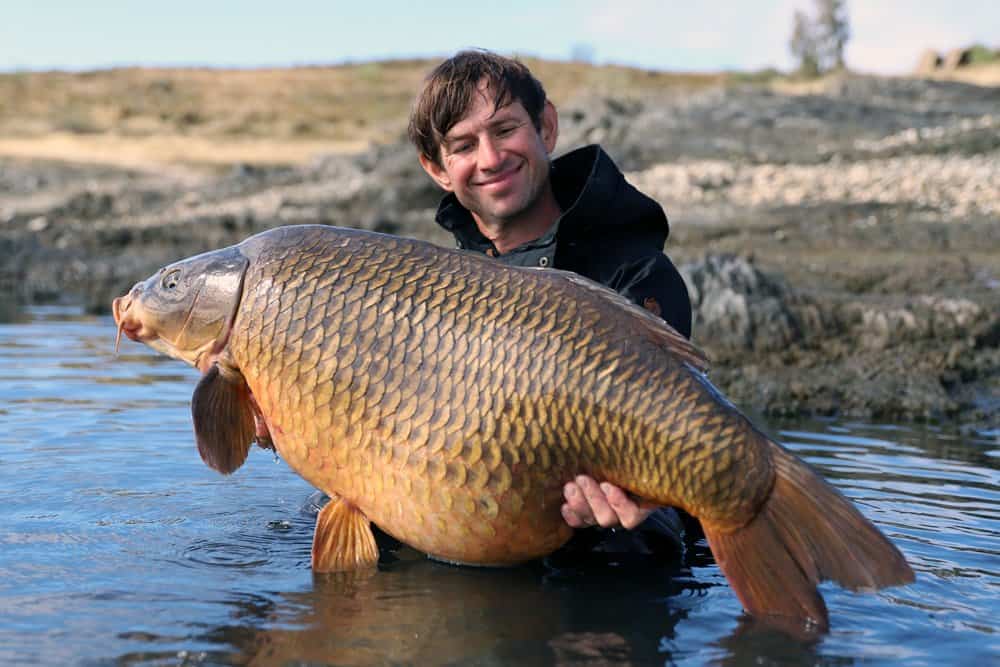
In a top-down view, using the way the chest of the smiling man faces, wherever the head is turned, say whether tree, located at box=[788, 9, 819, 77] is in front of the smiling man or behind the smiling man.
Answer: behind

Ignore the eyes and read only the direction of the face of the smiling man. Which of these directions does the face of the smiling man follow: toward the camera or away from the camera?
toward the camera

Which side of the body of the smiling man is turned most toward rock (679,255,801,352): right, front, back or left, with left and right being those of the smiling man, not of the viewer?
back

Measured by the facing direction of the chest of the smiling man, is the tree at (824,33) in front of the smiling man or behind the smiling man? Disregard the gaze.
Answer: behind

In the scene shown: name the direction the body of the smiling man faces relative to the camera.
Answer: toward the camera
